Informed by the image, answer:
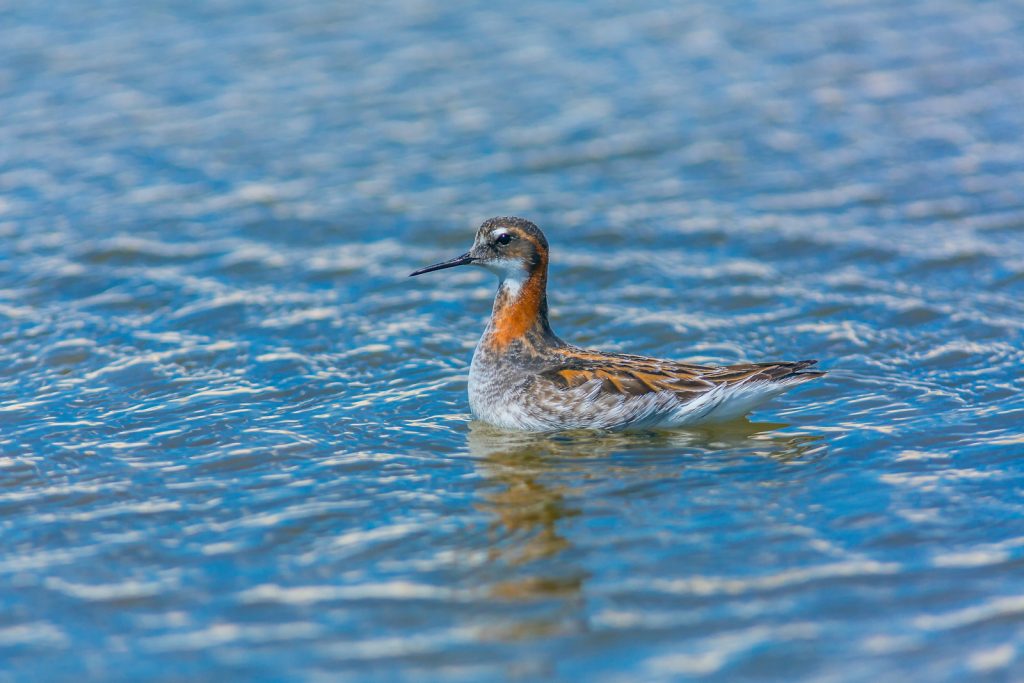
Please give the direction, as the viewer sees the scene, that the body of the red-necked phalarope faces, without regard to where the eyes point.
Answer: to the viewer's left
